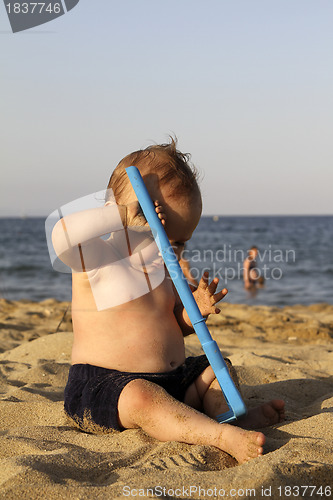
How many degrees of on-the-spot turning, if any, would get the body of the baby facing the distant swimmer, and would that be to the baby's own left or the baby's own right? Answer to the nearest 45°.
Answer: approximately 135° to the baby's own left

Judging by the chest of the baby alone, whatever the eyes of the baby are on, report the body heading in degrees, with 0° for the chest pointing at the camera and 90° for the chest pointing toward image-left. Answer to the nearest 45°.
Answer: approximately 315°
